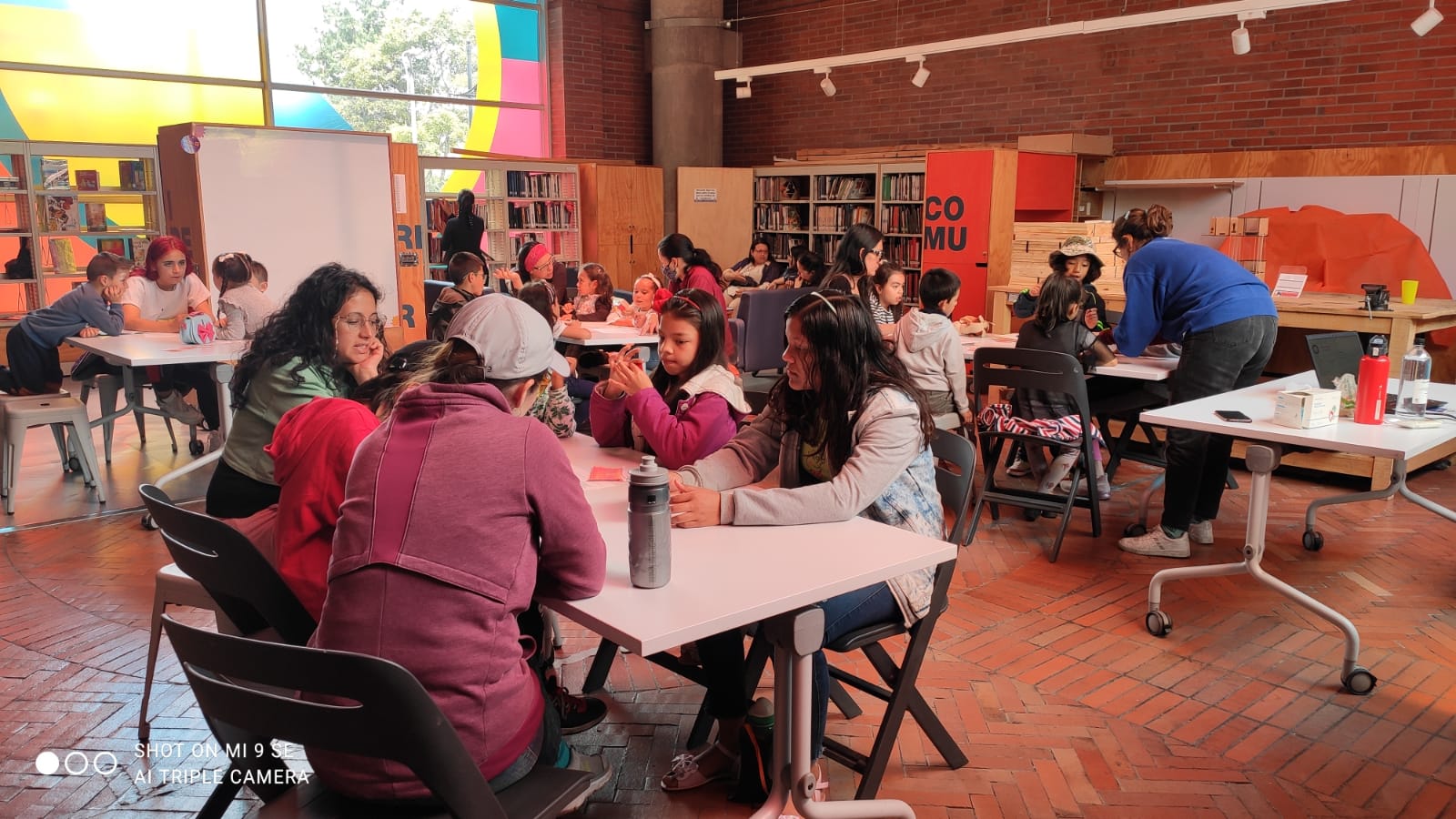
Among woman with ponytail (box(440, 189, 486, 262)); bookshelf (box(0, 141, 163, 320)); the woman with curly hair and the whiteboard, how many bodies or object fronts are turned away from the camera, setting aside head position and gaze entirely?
1

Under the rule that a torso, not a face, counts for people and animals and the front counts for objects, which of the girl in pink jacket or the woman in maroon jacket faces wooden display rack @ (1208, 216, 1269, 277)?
the woman in maroon jacket

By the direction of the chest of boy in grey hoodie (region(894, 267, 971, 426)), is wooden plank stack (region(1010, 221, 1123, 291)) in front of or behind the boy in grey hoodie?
in front

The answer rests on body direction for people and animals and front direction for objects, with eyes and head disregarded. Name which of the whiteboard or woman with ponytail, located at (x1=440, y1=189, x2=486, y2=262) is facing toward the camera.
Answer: the whiteboard

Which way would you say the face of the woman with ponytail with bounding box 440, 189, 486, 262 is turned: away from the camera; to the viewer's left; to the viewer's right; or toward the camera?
away from the camera

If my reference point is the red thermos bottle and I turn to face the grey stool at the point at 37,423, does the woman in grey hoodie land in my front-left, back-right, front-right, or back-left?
front-left

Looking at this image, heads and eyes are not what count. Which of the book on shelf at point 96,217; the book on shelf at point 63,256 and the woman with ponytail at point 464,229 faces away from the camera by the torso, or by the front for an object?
the woman with ponytail

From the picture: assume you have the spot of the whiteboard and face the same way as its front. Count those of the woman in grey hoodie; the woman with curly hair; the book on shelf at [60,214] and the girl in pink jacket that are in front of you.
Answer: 3

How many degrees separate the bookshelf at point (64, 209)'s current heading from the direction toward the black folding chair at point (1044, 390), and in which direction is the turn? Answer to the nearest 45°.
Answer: approximately 45° to its left

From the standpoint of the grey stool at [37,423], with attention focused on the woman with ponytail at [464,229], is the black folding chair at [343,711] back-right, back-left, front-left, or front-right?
back-right

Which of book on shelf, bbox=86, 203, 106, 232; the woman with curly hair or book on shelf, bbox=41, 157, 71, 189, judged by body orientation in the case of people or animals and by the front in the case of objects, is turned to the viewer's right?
the woman with curly hair

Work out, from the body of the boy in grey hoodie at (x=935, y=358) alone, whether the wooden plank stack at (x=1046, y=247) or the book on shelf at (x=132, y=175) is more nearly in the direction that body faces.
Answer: the wooden plank stack

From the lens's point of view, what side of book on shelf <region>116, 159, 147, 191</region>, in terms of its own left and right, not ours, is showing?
front

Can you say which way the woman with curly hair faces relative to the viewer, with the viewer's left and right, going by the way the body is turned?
facing to the right of the viewer

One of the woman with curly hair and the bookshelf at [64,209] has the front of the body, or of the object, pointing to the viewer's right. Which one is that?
the woman with curly hair

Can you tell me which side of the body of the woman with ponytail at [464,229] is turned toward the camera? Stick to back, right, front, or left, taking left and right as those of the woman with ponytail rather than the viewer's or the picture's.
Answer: back

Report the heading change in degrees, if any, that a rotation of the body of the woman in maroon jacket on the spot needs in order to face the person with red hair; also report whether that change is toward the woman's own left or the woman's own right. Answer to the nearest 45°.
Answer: approximately 45° to the woman's own left
